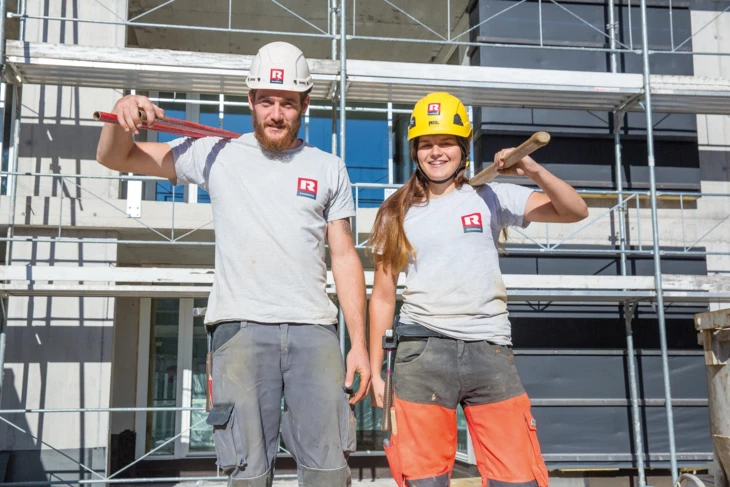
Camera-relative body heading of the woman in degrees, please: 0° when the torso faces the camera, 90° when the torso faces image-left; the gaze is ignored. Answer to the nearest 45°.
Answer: approximately 0°

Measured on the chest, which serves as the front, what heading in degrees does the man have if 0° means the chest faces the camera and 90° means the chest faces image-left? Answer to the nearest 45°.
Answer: approximately 0°

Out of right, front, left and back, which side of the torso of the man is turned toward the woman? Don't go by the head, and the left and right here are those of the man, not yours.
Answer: left

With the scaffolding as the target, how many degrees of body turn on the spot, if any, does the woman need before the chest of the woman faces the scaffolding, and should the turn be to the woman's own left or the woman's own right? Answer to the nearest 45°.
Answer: approximately 180°

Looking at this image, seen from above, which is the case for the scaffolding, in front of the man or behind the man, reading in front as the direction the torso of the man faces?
behind

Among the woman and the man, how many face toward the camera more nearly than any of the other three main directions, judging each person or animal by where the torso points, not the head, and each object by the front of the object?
2

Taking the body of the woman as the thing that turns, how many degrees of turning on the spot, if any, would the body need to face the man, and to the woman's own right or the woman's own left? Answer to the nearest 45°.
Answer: approximately 45° to the woman's own right
